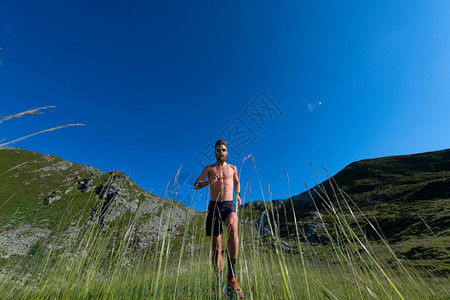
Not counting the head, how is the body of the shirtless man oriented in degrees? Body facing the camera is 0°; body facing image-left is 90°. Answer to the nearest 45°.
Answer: approximately 0°
